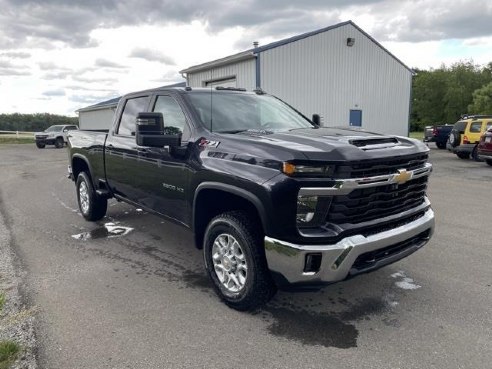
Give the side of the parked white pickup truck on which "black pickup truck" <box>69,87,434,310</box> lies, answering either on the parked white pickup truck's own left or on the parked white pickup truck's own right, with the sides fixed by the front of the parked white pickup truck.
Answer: on the parked white pickup truck's own left

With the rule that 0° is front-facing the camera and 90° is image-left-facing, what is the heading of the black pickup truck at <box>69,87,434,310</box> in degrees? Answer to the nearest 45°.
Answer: approximately 315°

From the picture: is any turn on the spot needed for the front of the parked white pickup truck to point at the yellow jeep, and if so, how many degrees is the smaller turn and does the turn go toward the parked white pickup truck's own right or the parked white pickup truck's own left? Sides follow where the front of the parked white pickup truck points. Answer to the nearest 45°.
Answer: approximately 90° to the parked white pickup truck's own left

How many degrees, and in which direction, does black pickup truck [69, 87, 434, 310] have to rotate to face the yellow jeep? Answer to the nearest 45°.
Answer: approximately 90° to its left

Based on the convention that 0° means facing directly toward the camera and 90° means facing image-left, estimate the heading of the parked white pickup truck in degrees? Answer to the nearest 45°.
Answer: approximately 45°
